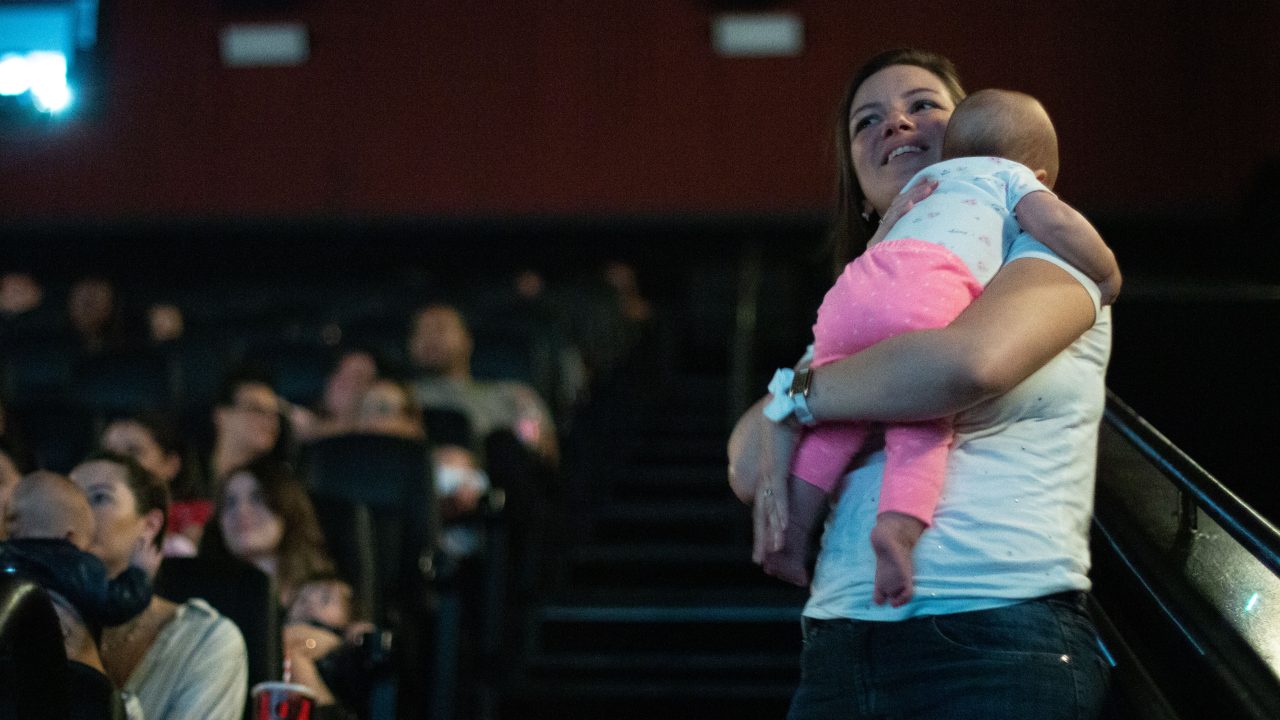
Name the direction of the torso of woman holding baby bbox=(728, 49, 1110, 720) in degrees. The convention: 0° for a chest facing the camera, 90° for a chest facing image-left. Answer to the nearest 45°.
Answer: approximately 45°

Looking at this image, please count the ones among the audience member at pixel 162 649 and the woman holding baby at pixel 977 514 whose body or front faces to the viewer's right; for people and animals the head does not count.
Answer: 0

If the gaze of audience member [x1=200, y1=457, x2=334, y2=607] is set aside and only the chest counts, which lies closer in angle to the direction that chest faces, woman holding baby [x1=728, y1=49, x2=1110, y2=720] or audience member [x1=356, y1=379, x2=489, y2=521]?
the woman holding baby

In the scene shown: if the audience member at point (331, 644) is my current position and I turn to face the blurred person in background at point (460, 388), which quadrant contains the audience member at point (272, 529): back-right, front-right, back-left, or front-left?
front-left

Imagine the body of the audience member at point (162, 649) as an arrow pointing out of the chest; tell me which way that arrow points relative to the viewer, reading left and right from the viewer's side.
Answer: facing the viewer and to the left of the viewer

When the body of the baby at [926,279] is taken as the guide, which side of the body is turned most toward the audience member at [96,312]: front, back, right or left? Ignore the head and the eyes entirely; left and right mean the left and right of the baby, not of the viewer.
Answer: left

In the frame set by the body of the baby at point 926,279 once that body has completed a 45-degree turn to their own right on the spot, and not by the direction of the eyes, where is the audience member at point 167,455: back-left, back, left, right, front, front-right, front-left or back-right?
back-left

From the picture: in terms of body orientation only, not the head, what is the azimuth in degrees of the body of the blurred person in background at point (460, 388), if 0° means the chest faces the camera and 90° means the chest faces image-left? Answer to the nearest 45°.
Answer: approximately 45°
